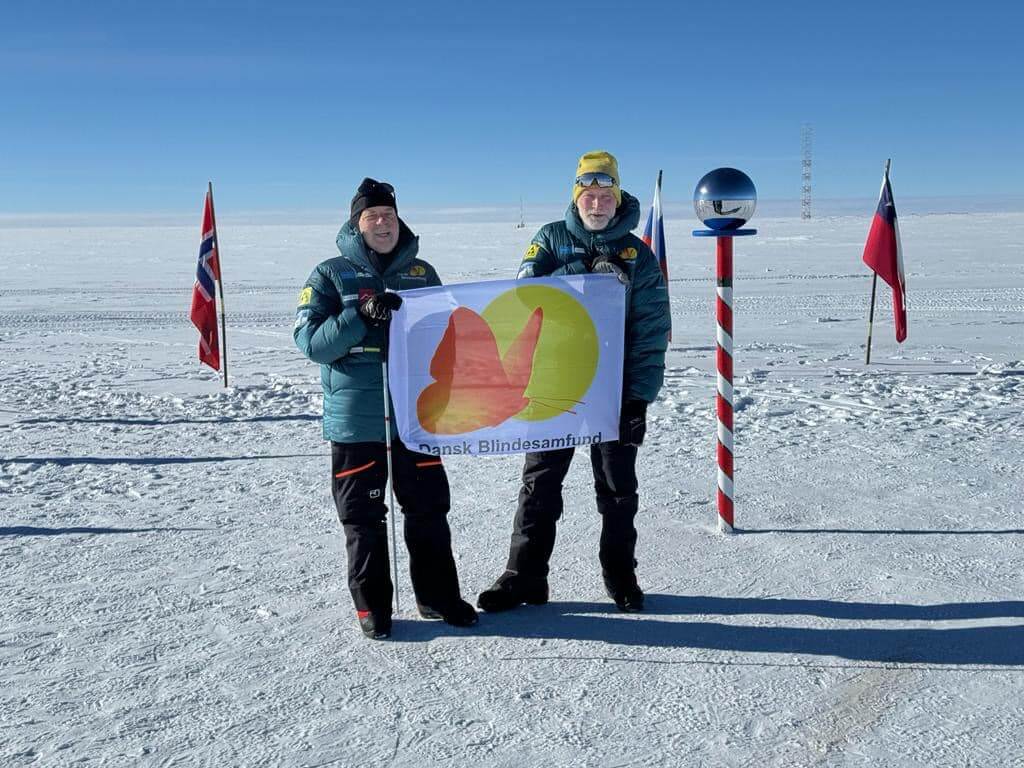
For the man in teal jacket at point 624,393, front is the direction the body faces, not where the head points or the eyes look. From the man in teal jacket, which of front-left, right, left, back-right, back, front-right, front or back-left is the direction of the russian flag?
back

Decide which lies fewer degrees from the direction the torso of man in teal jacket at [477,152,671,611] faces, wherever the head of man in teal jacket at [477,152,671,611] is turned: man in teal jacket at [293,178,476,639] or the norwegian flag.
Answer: the man in teal jacket

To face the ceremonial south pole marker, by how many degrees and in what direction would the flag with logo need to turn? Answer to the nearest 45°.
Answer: approximately 135° to its left

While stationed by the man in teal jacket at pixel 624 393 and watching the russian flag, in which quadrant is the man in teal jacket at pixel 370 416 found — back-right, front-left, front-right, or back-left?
back-left

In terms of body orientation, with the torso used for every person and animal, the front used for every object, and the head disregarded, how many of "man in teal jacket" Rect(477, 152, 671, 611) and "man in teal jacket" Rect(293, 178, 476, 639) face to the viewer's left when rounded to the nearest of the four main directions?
0

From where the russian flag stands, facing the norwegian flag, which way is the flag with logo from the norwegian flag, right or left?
left

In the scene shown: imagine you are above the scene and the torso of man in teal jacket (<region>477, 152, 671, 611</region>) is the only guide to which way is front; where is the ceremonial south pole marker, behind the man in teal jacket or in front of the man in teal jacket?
behind

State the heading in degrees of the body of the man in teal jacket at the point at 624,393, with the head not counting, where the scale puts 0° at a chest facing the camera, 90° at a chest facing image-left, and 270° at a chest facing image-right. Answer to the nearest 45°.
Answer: approximately 0°

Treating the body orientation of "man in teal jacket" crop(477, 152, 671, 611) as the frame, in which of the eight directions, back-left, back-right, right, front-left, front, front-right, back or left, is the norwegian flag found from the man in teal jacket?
back-right

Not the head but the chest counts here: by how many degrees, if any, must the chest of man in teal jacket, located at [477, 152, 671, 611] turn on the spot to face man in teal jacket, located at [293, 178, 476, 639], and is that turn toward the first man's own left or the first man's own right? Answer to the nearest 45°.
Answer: approximately 90° to the first man's own right
